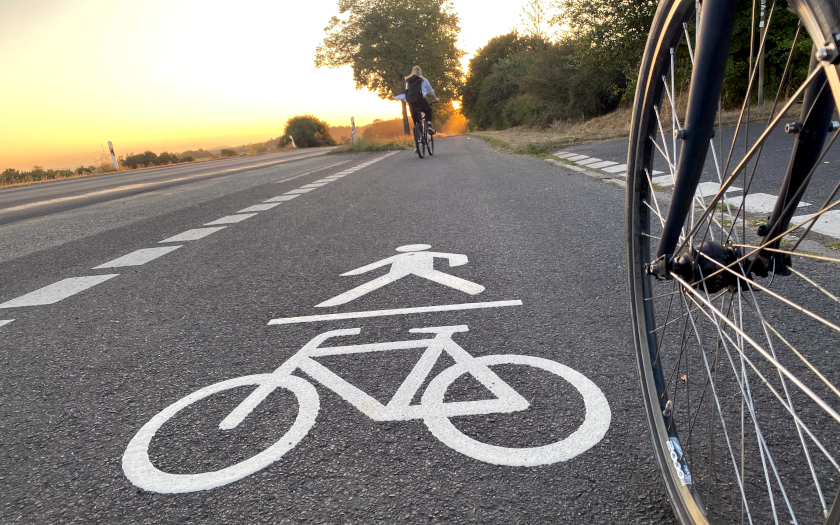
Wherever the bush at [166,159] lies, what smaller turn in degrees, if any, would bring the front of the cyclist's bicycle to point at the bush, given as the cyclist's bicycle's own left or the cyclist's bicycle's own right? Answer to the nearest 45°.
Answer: approximately 45° to the cyclist's bicycle's own left

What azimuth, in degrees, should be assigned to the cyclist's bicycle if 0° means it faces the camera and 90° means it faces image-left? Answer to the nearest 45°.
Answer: approximately 180°

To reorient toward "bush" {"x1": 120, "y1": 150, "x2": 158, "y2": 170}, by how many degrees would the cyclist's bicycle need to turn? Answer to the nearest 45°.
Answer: approximately 45° to its left
